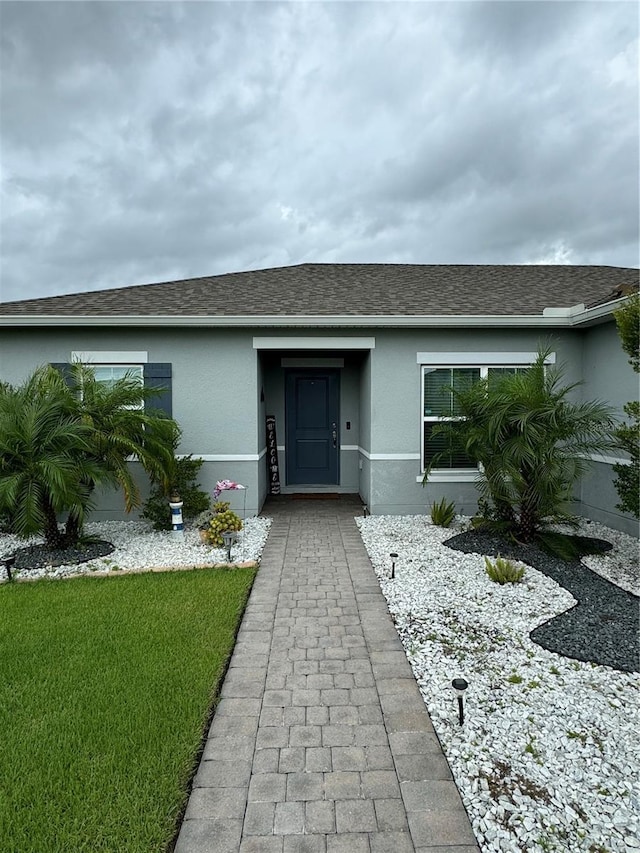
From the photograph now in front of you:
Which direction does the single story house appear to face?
toward the camera

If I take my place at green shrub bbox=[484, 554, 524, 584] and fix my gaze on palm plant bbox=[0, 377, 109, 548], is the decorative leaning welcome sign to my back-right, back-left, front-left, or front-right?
front-right

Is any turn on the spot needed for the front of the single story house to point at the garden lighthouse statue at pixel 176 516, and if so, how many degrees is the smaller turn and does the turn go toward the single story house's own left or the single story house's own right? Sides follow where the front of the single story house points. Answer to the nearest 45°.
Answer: approximately 45° to the single story house's own right

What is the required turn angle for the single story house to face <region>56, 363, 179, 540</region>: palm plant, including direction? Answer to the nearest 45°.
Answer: approximately 45° to its right

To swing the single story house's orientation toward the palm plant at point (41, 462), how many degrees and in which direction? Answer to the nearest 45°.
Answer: approximately 45° to its right

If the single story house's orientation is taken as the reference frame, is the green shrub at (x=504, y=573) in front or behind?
in front

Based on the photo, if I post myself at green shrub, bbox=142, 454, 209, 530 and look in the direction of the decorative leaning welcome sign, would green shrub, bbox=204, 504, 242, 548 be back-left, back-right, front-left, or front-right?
back-right

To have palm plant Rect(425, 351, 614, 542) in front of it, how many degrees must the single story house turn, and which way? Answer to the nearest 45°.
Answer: approximately 45° to its left

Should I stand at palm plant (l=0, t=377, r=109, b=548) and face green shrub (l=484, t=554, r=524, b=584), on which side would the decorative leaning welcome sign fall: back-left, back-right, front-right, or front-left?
front-left
